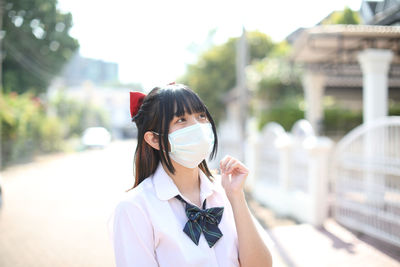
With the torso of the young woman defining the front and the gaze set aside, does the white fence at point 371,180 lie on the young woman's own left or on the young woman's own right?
on the young woman's own left

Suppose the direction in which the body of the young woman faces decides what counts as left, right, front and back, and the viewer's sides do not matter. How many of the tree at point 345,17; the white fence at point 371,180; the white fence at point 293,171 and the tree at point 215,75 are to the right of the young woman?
0

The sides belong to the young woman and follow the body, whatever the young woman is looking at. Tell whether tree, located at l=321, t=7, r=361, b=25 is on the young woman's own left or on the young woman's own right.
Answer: on the young woman's own left

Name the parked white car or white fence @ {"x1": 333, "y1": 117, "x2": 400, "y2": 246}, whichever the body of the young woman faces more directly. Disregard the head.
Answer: the white fence

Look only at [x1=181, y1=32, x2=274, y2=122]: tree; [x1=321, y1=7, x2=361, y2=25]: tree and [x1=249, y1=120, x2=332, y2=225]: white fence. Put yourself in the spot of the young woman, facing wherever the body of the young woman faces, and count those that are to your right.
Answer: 0

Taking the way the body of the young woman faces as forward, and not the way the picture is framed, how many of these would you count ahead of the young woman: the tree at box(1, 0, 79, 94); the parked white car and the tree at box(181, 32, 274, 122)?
0

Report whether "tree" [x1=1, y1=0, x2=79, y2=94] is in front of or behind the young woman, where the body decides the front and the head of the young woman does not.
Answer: behind

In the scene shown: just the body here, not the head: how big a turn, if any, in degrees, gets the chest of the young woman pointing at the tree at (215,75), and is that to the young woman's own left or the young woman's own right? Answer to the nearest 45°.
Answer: approximately 135° to the young woman's own left

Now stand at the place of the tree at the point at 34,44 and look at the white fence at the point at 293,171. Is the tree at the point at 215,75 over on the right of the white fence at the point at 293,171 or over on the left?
left

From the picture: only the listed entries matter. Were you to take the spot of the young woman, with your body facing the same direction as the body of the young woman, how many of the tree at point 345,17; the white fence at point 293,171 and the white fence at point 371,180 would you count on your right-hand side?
0

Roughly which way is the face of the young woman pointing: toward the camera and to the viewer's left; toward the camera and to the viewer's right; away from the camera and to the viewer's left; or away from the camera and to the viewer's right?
toward the camera and to the viewer's right

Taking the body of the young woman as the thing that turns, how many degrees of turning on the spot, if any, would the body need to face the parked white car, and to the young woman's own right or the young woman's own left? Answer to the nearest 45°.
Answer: approximately 135° to the young woman's own left

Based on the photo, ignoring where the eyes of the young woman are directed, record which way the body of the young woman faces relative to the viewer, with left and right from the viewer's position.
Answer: facing the viewer and to the right of the viewer

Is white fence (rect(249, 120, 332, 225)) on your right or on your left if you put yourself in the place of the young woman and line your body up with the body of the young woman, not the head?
on your left
